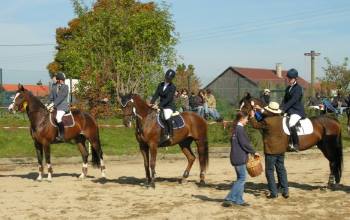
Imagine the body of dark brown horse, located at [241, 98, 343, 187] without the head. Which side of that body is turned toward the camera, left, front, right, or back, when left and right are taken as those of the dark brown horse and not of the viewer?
left

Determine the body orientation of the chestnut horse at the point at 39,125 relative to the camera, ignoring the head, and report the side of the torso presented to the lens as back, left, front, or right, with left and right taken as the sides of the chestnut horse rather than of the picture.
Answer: left

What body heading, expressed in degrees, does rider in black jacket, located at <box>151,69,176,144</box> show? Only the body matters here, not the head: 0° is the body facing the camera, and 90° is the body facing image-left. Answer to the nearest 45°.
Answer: approximately 45°

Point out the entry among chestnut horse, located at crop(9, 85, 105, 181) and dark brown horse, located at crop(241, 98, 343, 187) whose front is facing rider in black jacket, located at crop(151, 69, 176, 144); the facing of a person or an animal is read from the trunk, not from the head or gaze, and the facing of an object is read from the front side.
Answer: the dark brown horse

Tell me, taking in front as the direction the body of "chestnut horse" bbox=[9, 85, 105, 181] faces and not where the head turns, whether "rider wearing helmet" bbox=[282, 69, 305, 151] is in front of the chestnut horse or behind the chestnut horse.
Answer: behind

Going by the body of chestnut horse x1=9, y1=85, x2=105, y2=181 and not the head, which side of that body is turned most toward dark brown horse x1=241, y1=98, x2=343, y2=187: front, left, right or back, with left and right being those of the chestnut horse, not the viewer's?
back

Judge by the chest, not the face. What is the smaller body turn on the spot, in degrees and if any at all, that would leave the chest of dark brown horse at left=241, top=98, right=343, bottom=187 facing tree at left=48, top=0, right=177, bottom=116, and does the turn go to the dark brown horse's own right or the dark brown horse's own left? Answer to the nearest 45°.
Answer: approximately 45° to the dark brown horse's own right

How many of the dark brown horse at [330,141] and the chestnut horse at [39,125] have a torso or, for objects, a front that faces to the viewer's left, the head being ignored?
2

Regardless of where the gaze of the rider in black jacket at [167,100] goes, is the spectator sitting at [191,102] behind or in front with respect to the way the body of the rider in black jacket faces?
behind

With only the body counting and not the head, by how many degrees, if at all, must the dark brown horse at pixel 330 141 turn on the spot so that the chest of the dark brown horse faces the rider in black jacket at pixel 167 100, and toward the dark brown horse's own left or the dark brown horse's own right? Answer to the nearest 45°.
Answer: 0° — it already faces them
